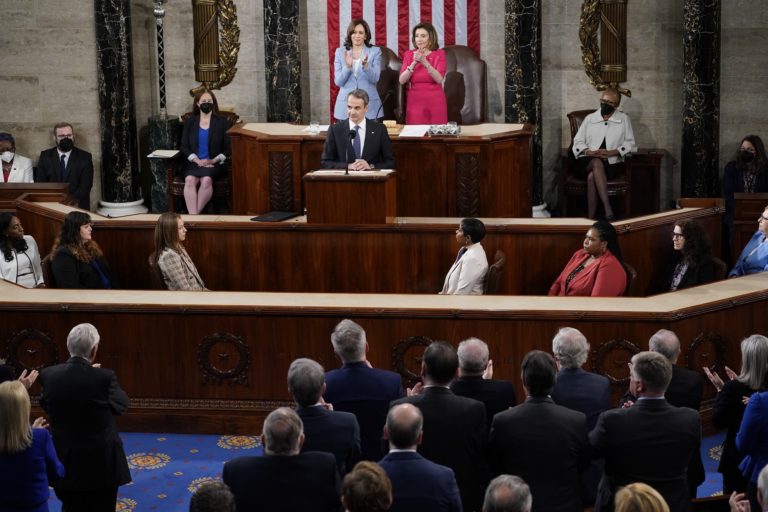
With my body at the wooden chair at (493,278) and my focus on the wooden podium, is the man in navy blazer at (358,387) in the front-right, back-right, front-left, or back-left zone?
back-left

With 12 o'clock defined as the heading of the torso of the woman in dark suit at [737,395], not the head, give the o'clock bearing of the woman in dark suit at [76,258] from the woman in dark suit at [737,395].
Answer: the woman in dark suit at [76,258] is roughly at 11 o'clock from the woman in dark suit at [737,395].

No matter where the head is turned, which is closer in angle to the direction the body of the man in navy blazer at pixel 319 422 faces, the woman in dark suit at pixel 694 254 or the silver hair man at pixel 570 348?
the woman in dark suit

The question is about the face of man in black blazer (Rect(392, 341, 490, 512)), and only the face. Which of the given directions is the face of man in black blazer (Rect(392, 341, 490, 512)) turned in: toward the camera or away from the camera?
away from the camera

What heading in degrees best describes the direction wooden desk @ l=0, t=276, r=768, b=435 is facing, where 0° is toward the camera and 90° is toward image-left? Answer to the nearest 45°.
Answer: approximately 0°

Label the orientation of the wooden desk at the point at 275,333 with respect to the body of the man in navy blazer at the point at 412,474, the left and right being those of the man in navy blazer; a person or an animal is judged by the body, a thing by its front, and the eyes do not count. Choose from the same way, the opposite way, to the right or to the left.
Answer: the opposite way

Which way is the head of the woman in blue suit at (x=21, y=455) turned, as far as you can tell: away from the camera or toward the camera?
away from the camera

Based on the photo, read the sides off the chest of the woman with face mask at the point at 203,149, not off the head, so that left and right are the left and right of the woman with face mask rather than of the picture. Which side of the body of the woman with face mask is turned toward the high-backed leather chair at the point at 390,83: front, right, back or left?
left

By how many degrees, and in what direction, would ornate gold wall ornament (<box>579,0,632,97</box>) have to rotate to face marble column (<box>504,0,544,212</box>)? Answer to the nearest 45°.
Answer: approximately 45° to its right

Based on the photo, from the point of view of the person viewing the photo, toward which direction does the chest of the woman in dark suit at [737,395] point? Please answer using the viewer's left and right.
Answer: facing away from the viewer and to the left of the viewer

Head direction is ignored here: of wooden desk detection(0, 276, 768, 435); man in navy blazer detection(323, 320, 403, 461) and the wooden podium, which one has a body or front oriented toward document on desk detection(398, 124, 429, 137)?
the man in navy blazer
